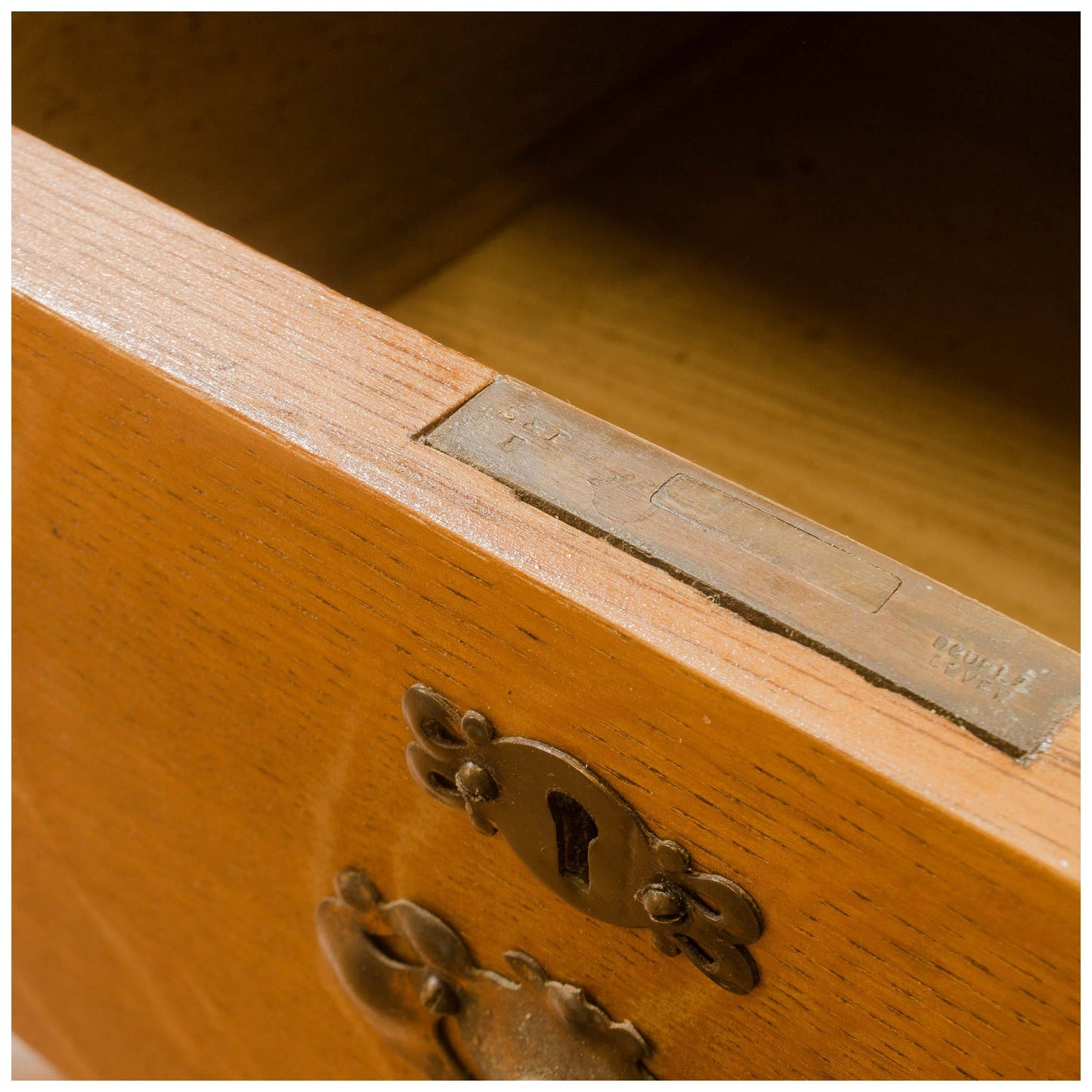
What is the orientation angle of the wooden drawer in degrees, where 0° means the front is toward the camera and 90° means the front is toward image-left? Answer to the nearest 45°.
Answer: approximately 45°
